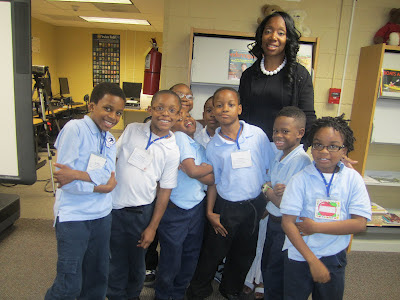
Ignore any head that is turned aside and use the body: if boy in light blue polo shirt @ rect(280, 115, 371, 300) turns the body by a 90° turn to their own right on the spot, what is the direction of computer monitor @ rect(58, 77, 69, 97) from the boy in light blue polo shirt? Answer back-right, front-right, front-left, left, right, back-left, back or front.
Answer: front-right

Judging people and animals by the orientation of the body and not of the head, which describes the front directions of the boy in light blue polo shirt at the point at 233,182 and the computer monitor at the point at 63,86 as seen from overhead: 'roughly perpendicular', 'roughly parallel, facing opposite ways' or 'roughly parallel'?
roughly perpendicular

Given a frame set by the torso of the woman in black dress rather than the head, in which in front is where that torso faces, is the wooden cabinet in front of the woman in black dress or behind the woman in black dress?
behind

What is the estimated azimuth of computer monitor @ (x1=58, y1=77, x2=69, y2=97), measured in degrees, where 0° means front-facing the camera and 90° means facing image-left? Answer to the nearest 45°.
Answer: approximately 315°

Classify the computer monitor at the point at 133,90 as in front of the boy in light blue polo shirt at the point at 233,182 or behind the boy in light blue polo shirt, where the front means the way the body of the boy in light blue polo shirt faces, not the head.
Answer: behind

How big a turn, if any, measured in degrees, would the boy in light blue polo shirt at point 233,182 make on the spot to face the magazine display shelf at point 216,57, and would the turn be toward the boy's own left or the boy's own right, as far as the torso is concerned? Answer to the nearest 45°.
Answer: approximately 180°

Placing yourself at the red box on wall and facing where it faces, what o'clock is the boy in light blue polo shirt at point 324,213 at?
The boy in light blue polo shirt is roughly at 12 o'clock from the red box on wall.

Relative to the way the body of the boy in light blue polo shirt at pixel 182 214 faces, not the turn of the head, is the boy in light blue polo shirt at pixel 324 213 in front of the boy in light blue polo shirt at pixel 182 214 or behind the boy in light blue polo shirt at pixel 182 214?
in front
